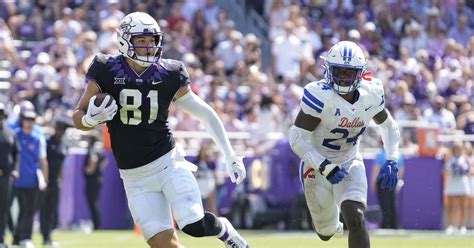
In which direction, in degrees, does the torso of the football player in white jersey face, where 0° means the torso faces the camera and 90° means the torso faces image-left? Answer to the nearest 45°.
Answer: approximately 0°

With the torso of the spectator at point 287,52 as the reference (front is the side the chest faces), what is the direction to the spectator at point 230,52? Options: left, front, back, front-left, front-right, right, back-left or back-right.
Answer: right

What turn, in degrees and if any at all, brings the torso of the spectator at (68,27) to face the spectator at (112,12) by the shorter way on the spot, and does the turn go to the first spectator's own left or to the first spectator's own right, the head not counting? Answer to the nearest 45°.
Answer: approximately 90° to the first spectator's own left

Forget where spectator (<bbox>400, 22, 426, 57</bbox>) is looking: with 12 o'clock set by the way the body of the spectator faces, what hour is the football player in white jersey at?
The football player in white jersey is roughly at 12 o'clock from the spectator.

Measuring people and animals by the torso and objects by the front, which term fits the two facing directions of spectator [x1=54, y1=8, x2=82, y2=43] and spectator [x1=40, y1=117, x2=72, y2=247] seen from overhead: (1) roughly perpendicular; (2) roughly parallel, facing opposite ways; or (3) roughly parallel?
roughly perpendicular

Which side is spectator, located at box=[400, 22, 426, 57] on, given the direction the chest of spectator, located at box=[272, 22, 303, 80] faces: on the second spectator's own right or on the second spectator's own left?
on the second spectator's own left

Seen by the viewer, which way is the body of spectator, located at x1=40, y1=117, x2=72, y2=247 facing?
to the viewer's right

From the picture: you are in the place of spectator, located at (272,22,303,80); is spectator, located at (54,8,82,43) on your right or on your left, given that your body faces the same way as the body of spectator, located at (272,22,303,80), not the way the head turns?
on your right

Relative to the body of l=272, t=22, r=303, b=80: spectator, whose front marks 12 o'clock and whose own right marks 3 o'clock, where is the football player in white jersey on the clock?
The football player in white jersey is roughly at 12 o'clock from the spectator.
